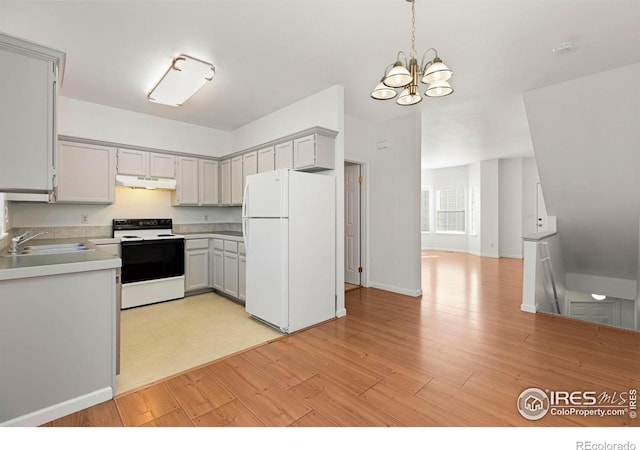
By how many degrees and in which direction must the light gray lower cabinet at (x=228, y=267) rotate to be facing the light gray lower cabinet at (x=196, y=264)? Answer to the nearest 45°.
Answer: approximately 90° to its right

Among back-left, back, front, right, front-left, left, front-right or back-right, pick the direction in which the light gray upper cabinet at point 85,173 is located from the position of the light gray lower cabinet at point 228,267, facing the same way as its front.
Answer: front-right

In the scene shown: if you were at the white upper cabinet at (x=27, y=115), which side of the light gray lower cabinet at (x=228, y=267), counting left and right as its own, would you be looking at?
front

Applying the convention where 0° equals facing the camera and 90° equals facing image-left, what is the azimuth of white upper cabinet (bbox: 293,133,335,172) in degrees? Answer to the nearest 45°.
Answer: approximately 45°

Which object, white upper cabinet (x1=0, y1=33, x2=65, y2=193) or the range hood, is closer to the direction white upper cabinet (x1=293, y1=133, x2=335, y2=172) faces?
the white upper cabinet

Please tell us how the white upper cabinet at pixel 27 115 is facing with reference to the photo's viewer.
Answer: facing to the right of the viewer

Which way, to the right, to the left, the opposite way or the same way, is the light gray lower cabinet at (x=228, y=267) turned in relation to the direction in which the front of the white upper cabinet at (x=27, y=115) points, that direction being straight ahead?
the opposite way

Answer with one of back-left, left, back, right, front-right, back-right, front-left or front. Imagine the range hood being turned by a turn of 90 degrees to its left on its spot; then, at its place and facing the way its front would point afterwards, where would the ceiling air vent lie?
front-right

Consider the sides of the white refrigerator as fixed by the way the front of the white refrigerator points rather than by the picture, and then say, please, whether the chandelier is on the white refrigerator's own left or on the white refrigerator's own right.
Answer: on the white refrigerator's own left

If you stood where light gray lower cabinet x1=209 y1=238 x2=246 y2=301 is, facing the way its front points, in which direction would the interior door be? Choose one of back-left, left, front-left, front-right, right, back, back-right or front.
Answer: back-left
